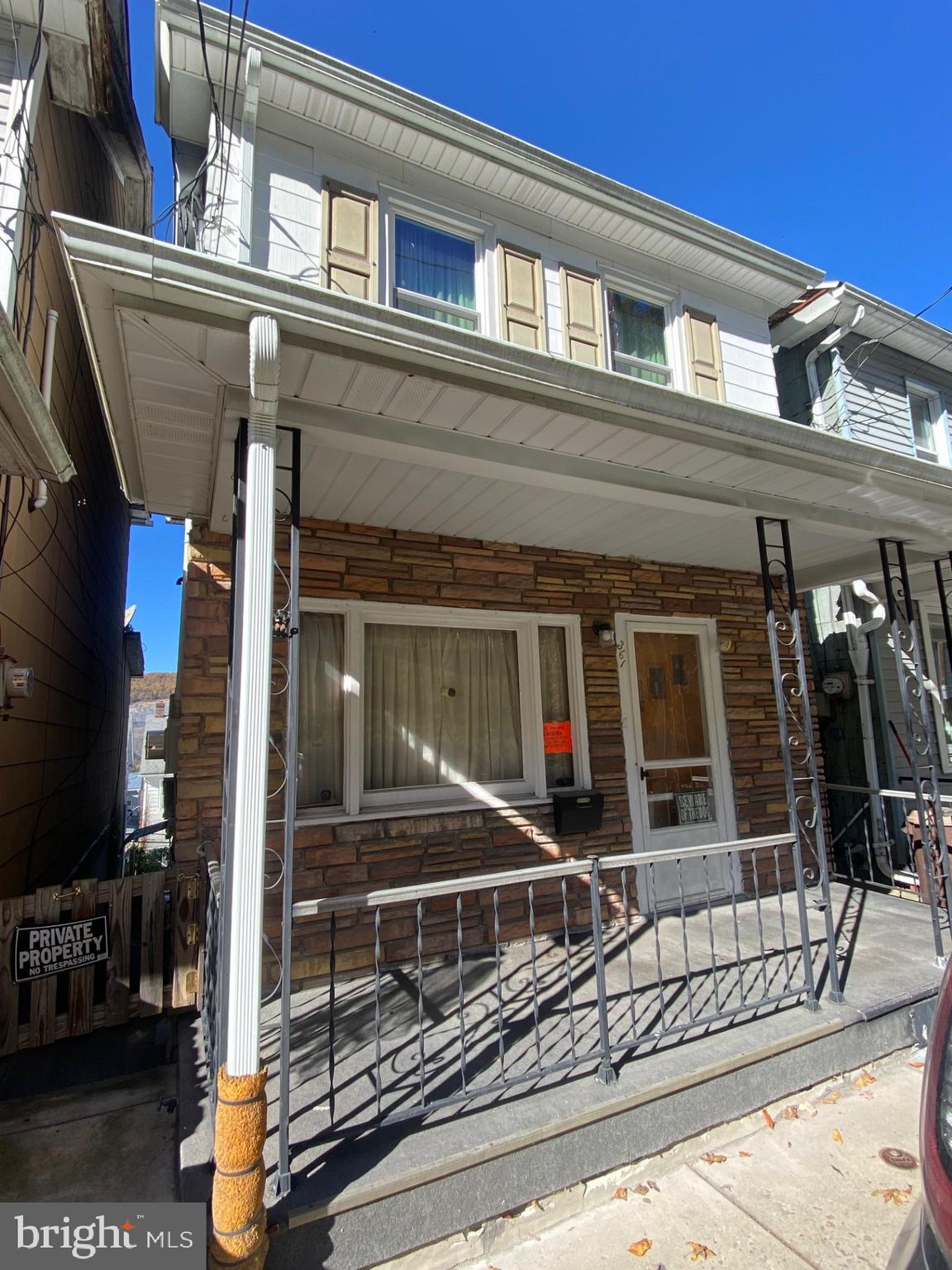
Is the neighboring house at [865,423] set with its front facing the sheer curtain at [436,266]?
no

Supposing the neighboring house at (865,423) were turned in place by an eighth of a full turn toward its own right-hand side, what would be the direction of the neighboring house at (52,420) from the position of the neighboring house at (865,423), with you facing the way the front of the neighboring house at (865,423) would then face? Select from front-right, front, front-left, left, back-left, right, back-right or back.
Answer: front-right

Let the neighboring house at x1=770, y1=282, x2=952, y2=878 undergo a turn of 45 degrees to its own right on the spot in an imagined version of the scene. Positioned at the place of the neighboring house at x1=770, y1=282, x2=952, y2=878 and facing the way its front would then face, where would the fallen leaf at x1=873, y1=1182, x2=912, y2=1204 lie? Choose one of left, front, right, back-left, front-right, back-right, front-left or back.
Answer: front

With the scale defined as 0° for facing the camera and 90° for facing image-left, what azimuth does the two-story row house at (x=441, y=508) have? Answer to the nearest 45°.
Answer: approximately 315°

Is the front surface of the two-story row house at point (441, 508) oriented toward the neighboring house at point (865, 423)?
no

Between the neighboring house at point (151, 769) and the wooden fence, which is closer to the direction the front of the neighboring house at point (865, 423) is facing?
the wooden fence

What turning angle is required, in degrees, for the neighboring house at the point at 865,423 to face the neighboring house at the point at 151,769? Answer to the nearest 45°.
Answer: approximately 135° to its right

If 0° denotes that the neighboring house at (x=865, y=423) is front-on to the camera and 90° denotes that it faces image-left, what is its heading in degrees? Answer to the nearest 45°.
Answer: approximately 315°

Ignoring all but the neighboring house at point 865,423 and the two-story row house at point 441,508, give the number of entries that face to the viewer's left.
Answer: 0

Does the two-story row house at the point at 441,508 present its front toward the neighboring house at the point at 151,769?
no
